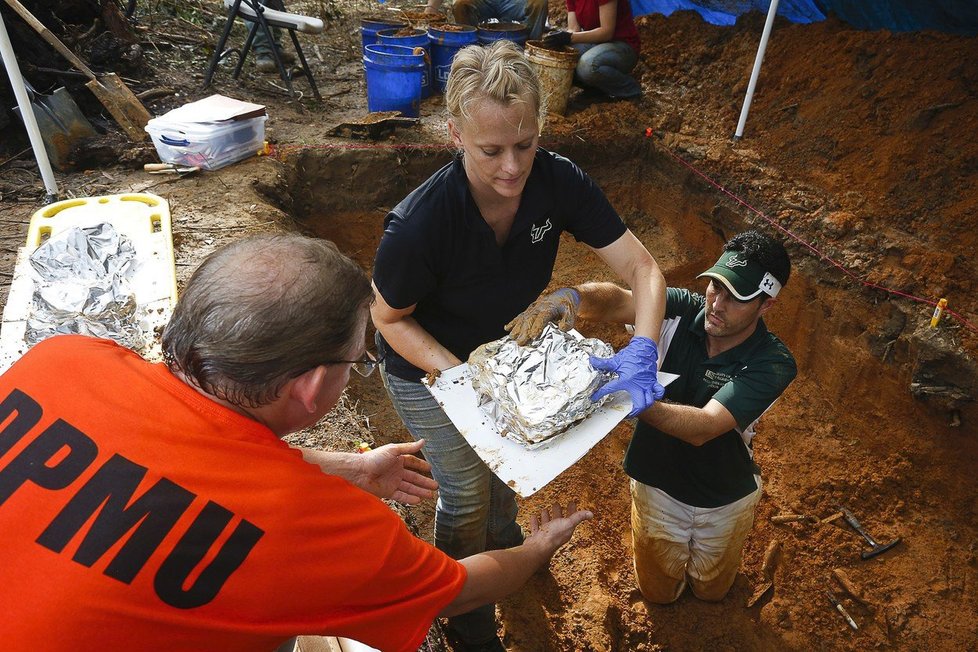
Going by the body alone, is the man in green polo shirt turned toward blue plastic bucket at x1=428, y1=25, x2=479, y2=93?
no

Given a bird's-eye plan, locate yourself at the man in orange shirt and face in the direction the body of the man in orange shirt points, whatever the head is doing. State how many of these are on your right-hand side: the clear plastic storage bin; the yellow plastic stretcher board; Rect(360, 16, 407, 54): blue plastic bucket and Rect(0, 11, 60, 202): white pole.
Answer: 0

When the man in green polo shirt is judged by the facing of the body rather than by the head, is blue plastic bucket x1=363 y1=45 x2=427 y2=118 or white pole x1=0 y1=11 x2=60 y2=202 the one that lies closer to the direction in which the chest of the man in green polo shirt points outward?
the white pole

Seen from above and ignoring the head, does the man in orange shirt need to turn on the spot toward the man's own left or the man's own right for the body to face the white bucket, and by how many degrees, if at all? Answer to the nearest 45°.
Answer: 0° — they already face it

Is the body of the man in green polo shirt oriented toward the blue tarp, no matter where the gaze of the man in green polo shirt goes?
no

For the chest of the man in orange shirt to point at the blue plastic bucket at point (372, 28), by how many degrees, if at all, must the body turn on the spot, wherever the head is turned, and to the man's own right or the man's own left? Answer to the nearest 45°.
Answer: approximately 45° to the man's own left

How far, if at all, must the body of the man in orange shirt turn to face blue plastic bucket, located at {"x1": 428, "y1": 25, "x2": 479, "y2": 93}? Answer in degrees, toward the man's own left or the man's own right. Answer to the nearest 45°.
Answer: approximately 45° to the man's own left

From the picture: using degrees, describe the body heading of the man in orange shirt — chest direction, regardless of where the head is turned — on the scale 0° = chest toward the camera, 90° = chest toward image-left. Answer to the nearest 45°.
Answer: approximately 225°

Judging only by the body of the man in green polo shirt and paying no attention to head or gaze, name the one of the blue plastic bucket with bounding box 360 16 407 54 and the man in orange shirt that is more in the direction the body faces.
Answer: the man in orange shirt

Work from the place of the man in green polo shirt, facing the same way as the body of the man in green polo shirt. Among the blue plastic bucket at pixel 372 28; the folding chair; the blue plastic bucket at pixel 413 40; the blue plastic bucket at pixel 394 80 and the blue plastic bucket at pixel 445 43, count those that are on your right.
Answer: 5

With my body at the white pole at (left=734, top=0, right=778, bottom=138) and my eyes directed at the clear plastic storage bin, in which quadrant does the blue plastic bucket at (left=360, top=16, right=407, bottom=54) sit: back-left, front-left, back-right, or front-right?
front-right

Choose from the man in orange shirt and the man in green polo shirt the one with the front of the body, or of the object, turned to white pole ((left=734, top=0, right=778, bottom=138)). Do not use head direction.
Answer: the man in orange shirt

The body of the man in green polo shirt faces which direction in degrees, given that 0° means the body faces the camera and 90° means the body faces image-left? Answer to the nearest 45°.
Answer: approximately 45°

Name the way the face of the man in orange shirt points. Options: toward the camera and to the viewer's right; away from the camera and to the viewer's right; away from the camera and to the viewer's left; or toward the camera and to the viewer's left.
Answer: away from the camera and to the viewer's right

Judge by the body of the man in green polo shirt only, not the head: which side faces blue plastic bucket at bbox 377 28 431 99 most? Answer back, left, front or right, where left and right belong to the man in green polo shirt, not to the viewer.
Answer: right

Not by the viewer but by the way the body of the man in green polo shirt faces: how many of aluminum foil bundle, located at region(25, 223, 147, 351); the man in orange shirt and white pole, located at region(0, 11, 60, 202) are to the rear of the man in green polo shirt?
0

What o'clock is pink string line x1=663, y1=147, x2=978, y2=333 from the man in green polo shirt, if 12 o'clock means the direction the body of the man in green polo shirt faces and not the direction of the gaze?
The pink string line is roughly at 5 o'clock from the man in green polo shirt.

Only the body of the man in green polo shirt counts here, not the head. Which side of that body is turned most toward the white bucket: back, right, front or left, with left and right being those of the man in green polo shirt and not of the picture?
right
